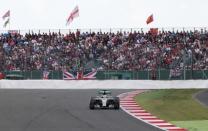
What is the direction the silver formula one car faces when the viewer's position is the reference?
facing the viewer

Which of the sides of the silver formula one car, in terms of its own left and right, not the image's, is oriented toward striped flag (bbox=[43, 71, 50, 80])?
back

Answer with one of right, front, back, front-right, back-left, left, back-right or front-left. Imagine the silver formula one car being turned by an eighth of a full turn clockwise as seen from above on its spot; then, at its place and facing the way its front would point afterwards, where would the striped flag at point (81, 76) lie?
back-right
